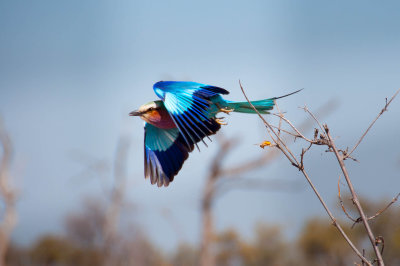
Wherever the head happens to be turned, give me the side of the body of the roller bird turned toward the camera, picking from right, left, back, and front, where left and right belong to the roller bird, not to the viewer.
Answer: left

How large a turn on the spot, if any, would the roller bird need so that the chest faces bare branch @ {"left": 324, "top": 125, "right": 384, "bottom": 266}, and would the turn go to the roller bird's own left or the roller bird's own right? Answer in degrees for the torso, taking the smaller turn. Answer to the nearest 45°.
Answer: approximately 135° to the roller bird's own left
